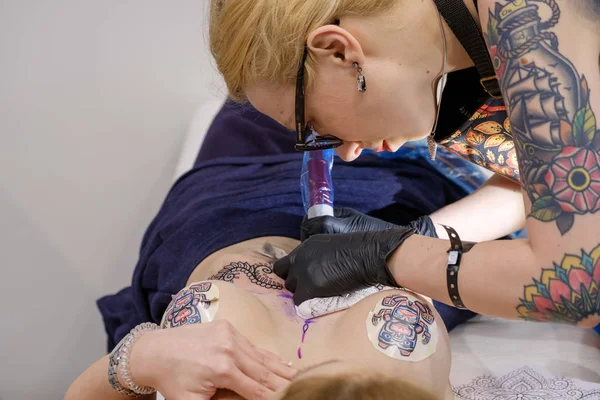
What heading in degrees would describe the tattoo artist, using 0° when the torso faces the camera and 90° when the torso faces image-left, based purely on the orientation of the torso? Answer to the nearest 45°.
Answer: approximately 90°

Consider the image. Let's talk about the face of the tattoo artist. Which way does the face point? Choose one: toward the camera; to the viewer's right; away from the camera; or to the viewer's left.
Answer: to the viewer's left
